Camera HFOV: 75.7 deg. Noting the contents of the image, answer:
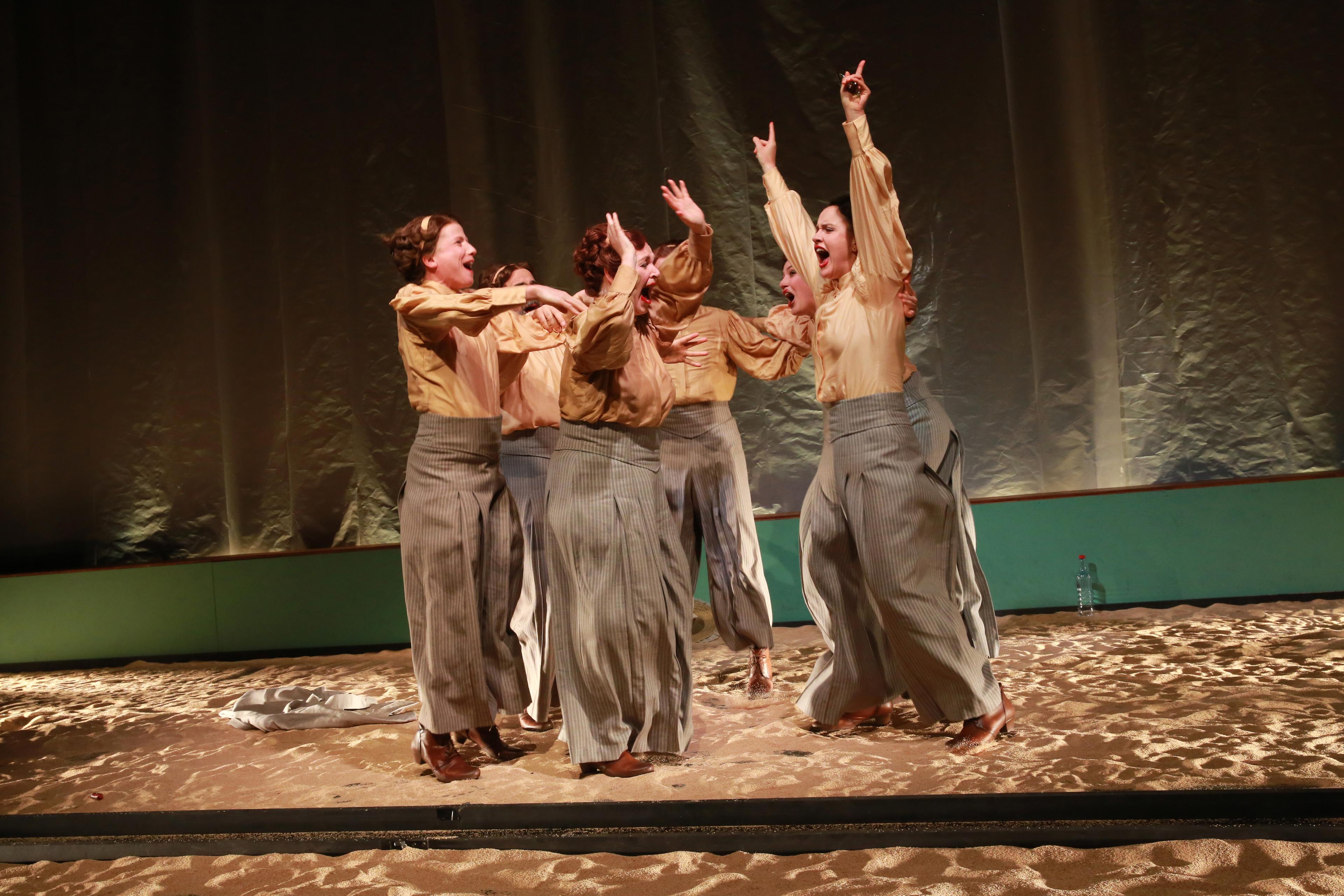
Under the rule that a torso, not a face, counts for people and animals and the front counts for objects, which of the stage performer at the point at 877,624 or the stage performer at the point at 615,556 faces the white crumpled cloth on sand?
the stage performer at the point at 877,624

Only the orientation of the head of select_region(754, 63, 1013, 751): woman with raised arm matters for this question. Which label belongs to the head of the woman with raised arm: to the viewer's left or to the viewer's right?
to the viewer's left

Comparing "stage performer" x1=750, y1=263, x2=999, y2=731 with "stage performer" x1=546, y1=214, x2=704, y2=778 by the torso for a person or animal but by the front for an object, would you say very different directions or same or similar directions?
very different directions

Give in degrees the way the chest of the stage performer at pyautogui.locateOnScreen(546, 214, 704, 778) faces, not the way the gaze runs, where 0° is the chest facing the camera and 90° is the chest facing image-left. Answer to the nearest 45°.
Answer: approximately 270°

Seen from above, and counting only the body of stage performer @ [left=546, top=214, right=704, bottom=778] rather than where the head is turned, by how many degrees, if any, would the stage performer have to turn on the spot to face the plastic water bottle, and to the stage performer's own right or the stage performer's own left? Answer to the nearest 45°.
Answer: approximately 45° to the stage performer's own left

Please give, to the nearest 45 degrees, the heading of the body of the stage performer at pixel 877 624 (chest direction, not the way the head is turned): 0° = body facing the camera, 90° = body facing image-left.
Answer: approximately 90°

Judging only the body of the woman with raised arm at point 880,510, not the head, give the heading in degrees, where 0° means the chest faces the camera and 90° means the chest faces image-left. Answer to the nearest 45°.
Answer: approximately 45°

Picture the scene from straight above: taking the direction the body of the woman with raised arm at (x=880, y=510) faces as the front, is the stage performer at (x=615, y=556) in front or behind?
in front

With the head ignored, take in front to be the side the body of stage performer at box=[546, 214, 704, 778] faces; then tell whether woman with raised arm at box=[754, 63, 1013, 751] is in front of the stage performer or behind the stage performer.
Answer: in front
